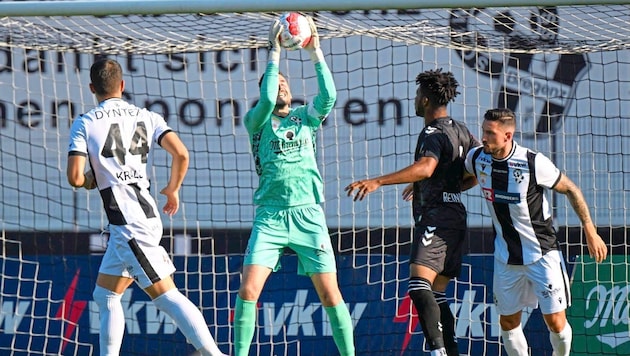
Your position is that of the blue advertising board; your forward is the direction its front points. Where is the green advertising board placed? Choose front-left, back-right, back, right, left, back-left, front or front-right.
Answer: left

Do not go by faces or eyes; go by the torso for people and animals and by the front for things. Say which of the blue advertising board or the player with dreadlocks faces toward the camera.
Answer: the blue advertising board

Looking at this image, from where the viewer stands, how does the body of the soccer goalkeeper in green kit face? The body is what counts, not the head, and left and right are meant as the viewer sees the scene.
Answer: facing the viewer

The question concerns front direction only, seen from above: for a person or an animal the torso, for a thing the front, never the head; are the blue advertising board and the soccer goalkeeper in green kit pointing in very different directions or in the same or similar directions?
same or similar directions

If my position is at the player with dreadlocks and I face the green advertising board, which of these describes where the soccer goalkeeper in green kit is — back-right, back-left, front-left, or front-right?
back-left

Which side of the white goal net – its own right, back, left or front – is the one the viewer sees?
front

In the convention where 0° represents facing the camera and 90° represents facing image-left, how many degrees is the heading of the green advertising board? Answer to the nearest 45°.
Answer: approximately 0°

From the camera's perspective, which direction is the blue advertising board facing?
toward the camera

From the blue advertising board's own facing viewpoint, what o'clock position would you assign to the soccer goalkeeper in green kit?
The soccer goalkeeper in green kit is roughly at 12 o'clock from the blue advertising board.

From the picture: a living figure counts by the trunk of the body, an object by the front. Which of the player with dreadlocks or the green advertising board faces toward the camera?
the green advertising board

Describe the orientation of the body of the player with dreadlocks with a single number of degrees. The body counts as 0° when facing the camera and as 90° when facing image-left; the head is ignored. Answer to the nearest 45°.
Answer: approximately 135°

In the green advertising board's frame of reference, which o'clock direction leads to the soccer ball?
The soccer ball is roughly at 1 o'clock from the green advertising board.

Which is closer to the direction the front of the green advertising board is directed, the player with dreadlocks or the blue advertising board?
the player with dreadlocks

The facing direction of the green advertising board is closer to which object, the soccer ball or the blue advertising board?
the soccer ball

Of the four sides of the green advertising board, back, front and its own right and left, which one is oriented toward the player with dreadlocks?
front

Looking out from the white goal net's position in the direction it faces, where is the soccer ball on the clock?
The soccer ball is roughly at 12 o'clock from the white goal net.
